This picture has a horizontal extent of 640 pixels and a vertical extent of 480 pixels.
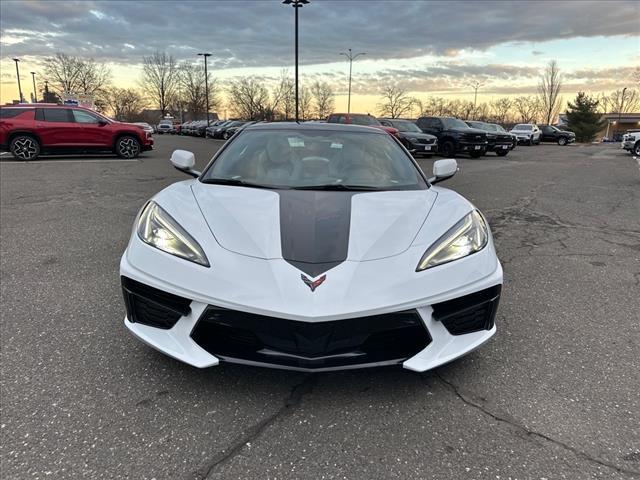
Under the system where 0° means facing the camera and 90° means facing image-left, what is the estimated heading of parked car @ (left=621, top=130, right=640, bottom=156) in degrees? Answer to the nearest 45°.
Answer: approximately 45°

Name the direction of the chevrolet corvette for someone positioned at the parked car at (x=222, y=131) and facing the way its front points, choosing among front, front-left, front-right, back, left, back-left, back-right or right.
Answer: front-left

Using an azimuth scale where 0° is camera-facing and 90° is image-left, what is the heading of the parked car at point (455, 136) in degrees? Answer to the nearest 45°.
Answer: approximately 315°

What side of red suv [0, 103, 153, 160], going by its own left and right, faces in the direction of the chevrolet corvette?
right

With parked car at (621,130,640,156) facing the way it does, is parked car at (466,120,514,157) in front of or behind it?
in front

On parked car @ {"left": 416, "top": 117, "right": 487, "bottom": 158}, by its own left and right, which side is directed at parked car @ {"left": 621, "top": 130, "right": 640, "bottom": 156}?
left

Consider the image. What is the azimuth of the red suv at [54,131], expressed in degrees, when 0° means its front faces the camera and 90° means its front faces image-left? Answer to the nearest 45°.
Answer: approximately 270°

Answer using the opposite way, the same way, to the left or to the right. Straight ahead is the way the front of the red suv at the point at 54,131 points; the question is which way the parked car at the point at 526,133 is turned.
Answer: to the right

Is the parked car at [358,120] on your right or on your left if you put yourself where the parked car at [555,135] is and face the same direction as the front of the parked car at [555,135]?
on your right
